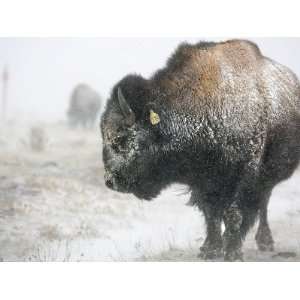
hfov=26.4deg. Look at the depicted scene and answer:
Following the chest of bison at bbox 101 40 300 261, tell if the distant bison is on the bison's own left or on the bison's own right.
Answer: on the bison's own right

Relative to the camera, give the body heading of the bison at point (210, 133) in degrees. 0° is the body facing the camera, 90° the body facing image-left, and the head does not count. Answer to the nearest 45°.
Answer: approximately 45°
